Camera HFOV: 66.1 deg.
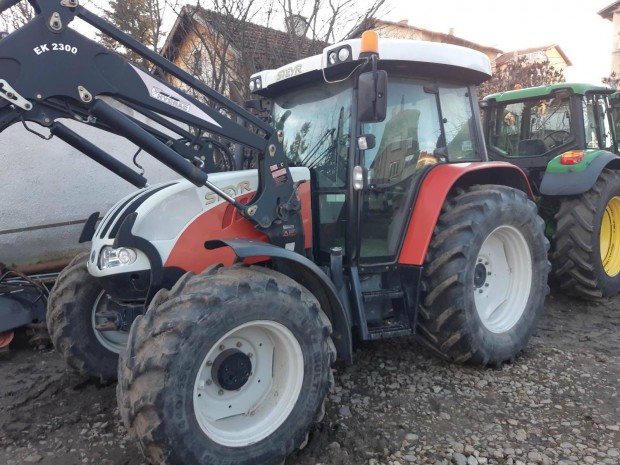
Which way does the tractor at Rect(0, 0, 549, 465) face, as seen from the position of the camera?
facing the viewer and to the left of the viewer

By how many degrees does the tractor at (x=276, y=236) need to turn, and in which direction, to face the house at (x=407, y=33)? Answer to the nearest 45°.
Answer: approximately 135° to its right

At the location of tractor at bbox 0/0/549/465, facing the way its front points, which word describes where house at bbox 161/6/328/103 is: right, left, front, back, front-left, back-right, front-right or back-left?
back-right

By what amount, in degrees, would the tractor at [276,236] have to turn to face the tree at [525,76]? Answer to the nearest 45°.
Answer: approximately 180°

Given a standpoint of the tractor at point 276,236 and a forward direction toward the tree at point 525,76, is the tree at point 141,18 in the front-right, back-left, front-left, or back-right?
front-left

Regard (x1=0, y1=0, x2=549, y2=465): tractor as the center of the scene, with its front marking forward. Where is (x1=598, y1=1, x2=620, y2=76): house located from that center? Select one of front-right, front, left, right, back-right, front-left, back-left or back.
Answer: back
